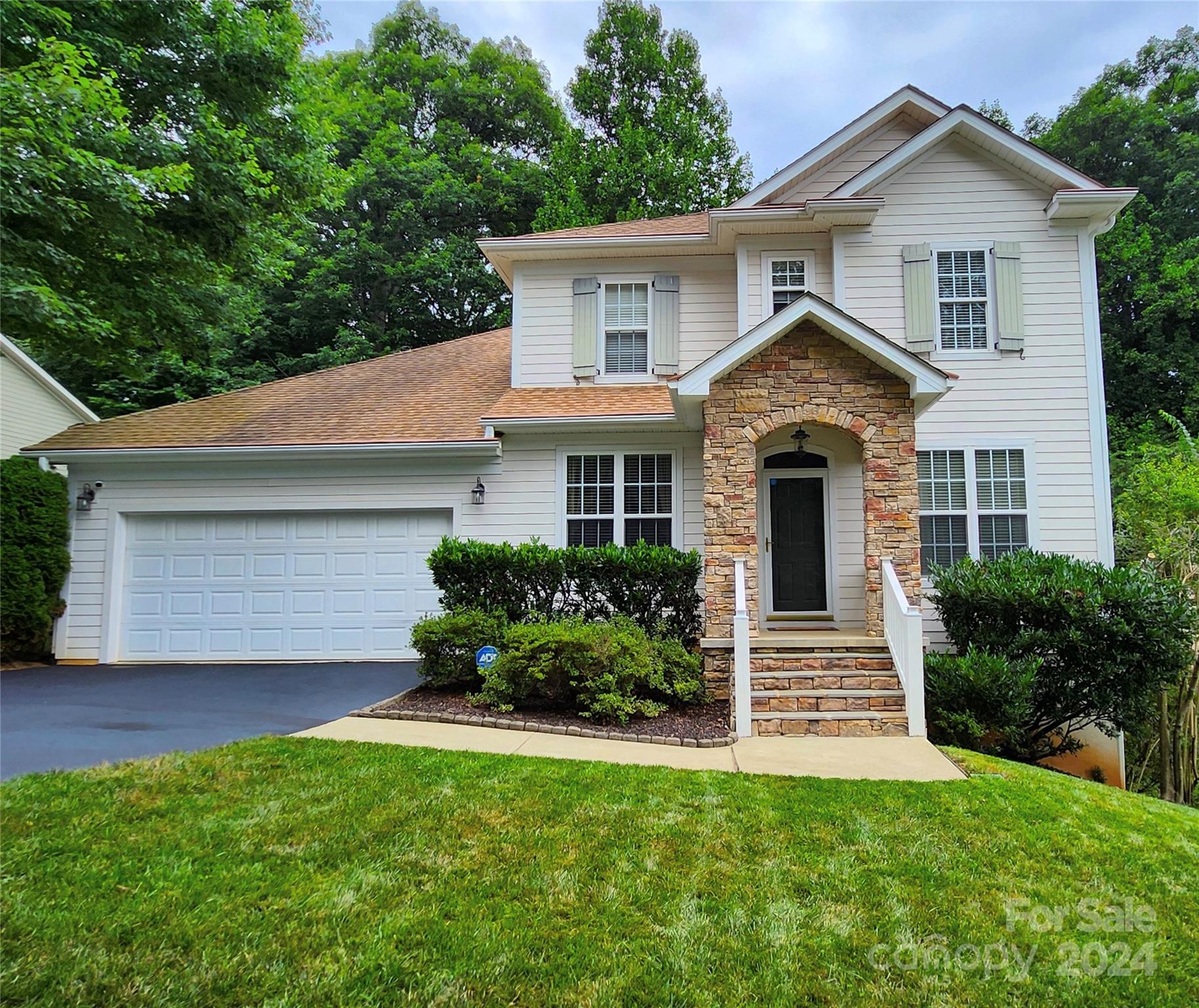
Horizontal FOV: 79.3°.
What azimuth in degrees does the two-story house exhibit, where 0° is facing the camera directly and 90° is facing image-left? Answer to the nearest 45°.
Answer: approximately 0°

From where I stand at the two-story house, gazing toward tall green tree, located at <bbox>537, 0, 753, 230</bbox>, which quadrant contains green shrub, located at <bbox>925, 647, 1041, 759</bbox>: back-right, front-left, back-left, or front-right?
back-right

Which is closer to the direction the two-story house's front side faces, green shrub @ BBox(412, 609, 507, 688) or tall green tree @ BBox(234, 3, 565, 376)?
the green shrub

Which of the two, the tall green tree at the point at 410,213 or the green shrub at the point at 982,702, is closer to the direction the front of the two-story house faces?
the green shrub

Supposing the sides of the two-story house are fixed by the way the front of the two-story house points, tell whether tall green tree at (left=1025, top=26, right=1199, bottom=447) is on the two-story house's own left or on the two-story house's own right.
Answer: on the two-story house's own left

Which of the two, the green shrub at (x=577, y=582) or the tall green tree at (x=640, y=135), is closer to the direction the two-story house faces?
the green shrub

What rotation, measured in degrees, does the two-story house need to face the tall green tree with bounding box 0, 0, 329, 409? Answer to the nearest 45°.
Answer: approximately 90° to its right

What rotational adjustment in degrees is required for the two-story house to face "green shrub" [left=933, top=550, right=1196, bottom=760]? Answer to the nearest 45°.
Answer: approximately 45° to its left
